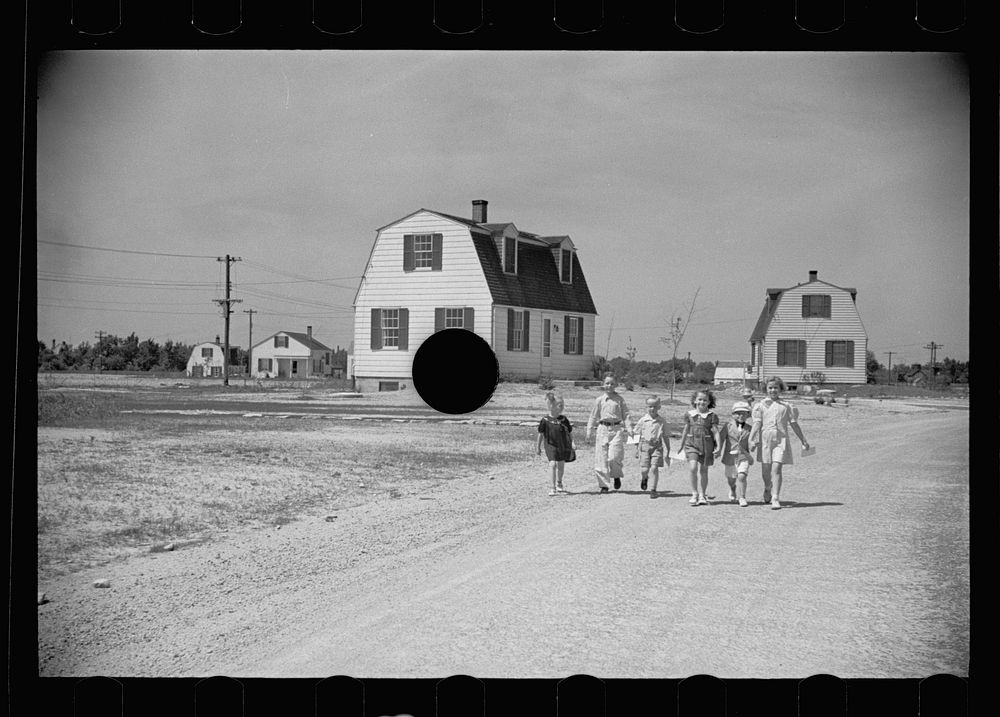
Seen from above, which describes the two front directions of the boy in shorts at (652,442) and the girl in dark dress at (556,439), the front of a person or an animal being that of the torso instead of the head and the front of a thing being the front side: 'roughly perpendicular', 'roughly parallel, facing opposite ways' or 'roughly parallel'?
roughly parallel

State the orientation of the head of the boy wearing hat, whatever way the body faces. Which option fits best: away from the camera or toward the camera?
toward the camera

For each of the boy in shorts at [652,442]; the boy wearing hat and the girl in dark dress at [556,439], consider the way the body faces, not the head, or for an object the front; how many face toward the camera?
3

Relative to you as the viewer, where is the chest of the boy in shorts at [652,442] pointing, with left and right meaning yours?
facing the viewer

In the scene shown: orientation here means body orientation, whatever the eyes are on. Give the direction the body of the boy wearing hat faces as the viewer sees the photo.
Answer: toward the camera

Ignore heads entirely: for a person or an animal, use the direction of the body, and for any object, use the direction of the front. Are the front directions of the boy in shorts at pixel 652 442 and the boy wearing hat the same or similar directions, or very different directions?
same or similar directions

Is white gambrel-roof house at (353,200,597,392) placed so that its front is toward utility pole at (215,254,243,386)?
no

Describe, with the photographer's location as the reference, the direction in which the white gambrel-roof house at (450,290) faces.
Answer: facing the viewer and to the right of the viewer

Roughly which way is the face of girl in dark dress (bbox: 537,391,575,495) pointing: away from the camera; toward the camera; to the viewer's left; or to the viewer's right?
toward the camera
